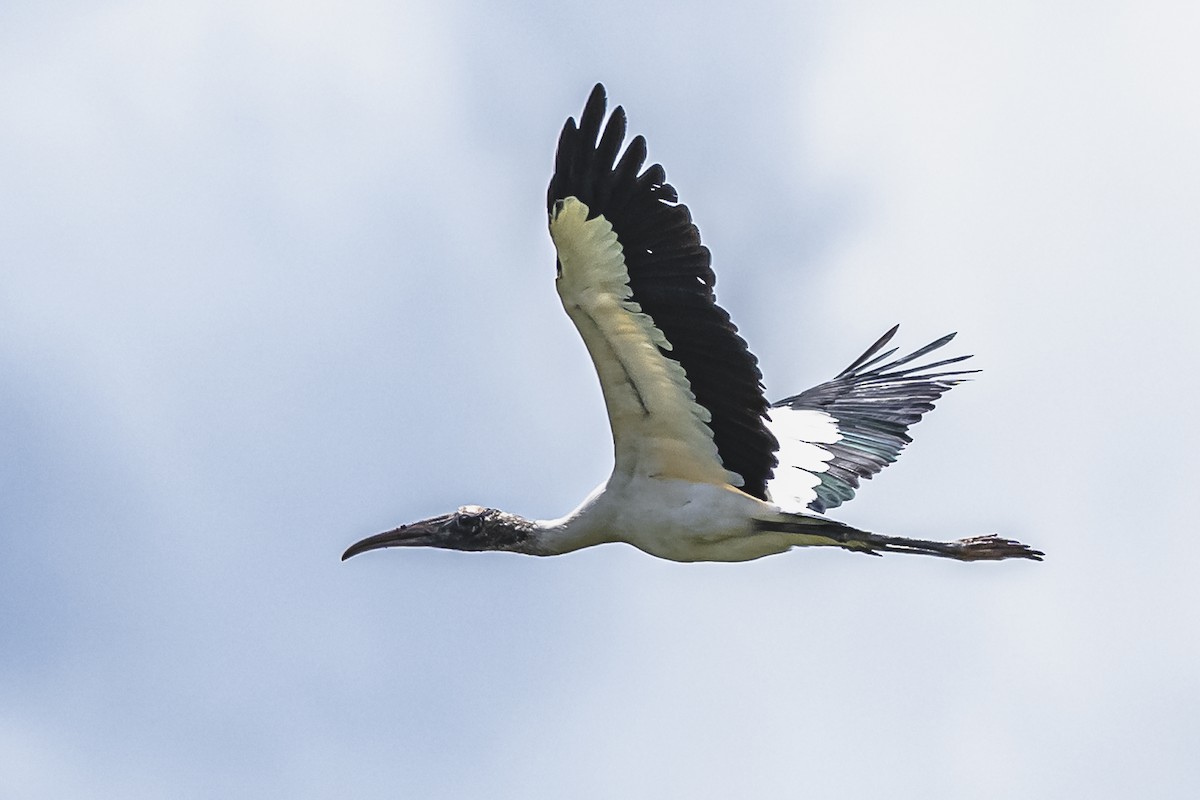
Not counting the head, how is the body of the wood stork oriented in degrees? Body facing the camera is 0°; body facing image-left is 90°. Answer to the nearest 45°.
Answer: approximately 90°
